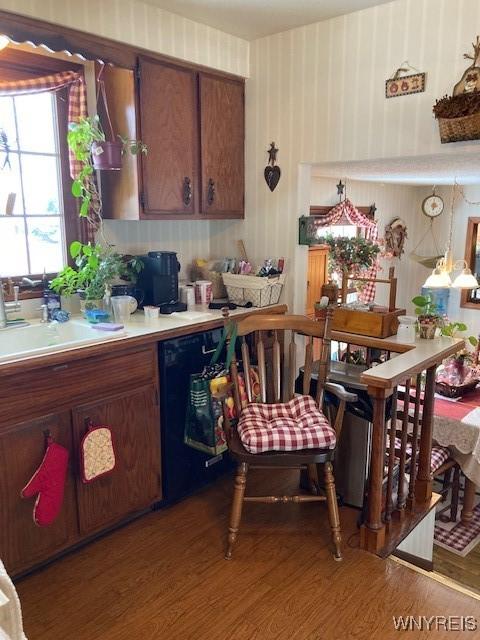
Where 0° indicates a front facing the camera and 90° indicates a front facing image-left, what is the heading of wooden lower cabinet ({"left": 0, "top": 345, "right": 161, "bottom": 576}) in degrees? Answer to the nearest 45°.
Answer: approximately 315°

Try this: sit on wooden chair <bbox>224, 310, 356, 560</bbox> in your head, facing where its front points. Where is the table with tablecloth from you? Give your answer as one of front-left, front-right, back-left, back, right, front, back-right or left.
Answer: back-left

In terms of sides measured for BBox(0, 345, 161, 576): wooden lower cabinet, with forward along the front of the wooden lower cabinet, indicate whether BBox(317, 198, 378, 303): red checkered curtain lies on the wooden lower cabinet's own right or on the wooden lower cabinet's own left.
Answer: on the wooden lower cabinet's own left

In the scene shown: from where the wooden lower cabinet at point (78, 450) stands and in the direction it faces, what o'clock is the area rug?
The area rug is roughly at 10 o'clock from the wooden lower cabinet.

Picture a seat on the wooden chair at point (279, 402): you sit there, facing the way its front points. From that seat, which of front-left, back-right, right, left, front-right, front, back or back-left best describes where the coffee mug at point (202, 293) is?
back-right

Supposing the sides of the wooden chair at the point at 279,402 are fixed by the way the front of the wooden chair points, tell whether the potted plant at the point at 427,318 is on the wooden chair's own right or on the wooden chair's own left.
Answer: on the wooden chair's own left

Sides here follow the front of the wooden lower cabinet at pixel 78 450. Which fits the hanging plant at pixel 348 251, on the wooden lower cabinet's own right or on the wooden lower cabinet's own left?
on the wooden lower cabinet's own left

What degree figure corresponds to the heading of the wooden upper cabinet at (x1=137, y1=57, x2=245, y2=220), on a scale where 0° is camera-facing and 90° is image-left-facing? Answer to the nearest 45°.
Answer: approximately 315°
